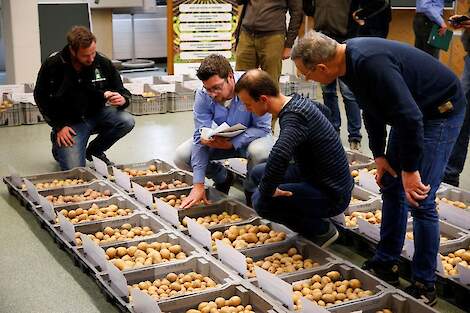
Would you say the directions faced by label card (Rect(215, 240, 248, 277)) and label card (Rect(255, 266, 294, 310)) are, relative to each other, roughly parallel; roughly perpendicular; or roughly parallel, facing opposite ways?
roughly parallel

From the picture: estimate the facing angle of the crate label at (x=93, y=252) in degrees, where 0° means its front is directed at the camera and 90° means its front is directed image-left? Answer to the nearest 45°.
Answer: approximately 45°

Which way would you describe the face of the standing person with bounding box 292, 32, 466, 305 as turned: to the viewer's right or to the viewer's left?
to the viewer's left

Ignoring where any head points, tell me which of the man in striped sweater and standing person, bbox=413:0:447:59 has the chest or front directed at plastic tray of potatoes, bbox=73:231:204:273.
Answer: the man in striped sweater

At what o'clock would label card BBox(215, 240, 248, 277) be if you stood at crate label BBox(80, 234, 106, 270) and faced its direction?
The label card is roughly at 8 o'clock from the crate label.

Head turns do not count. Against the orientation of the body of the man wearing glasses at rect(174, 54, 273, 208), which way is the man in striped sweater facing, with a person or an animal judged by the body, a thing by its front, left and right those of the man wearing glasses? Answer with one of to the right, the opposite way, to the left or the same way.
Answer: to the right

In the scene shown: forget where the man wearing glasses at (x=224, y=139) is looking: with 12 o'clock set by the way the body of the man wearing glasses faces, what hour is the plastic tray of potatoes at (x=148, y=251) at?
The plastic tray of potatoes is roughly at 1 o'clock from the man wearing glasses.

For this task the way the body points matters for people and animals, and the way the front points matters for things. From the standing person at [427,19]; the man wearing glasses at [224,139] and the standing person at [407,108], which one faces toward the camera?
the man wearing glasses

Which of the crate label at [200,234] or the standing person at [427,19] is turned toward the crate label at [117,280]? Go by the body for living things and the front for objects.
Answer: the crate label at [200,234]

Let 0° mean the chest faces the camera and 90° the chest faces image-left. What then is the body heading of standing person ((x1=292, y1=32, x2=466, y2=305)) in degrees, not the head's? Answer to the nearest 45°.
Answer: approximately 90°

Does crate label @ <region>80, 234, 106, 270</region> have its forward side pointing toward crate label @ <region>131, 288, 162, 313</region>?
no

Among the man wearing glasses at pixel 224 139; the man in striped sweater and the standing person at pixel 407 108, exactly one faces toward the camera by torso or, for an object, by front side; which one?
the man wearing glasses

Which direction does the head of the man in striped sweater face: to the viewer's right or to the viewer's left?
to the viewer's left
